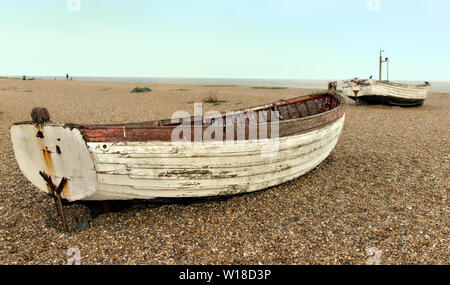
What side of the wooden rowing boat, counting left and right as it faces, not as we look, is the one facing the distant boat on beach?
front

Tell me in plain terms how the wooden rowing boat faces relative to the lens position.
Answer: facing away from the viewer and to the right of the viewer
